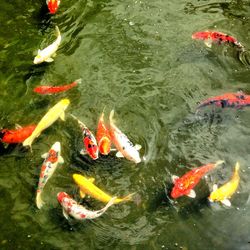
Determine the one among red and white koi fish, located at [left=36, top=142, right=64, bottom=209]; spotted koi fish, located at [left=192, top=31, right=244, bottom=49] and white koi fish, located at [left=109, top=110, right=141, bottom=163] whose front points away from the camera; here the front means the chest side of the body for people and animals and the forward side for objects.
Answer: the red and white koi fish

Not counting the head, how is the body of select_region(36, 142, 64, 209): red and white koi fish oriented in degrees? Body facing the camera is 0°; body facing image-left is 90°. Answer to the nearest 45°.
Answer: approximately 180°

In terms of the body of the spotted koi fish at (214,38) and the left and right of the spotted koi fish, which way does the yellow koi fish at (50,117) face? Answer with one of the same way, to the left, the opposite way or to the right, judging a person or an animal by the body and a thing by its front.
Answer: to the right

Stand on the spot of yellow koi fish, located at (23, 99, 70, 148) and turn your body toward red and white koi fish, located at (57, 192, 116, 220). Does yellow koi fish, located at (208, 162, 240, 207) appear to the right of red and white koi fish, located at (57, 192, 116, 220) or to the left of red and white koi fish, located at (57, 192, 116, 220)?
left

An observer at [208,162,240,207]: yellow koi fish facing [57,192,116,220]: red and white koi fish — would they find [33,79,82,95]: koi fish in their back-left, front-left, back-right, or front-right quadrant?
front-right

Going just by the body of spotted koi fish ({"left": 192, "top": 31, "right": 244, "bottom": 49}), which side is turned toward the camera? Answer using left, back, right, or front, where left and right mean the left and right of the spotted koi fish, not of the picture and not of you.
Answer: left
